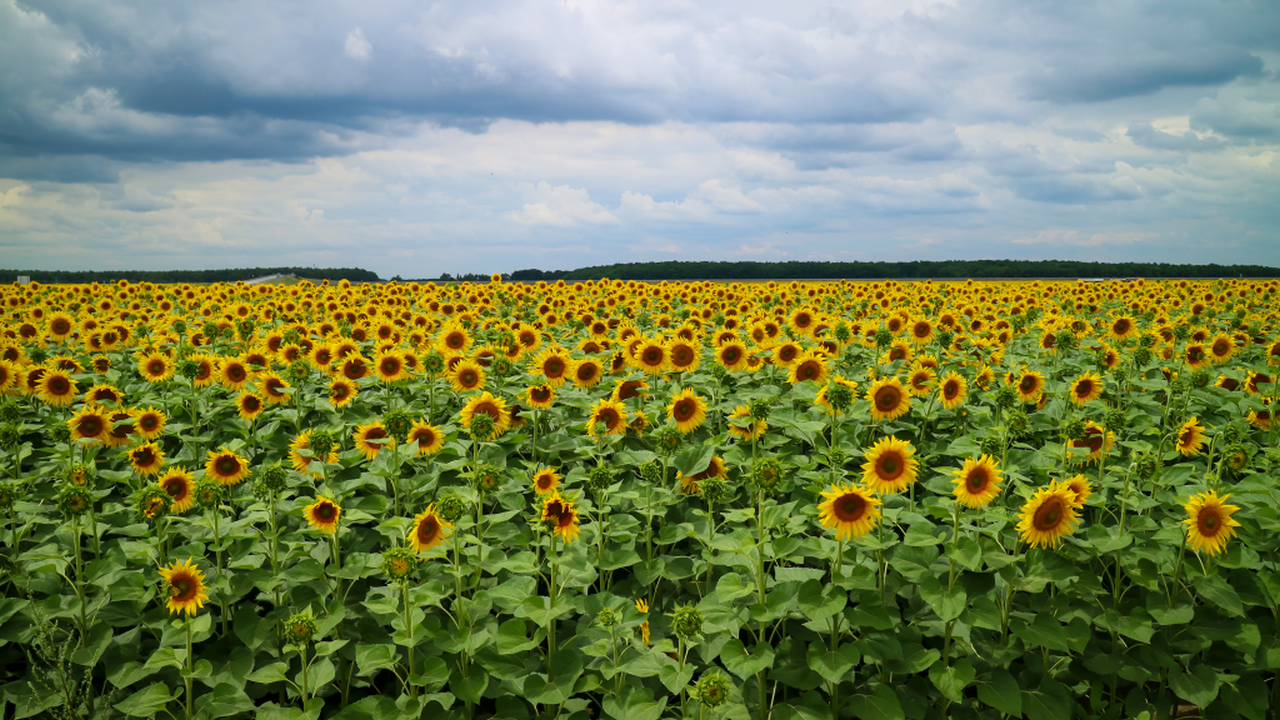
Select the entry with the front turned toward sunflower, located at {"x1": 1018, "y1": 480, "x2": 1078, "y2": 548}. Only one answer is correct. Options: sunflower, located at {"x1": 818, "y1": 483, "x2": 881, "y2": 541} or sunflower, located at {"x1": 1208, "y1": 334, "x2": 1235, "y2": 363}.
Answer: sunflower, located at {"x1": 1208, "y1": 334, "x2": 1235, "y2": 363}

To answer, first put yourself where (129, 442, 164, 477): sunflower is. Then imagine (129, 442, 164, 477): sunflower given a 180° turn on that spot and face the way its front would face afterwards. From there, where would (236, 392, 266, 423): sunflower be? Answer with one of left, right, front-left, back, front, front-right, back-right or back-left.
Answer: front-right

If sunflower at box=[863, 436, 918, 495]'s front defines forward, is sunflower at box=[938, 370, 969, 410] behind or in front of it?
behind

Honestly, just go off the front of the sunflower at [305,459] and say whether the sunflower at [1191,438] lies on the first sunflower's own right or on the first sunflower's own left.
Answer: on the first sunflower's own left

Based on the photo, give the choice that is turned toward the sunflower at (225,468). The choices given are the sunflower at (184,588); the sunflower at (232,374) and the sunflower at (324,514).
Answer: the sunflower at (232,374)

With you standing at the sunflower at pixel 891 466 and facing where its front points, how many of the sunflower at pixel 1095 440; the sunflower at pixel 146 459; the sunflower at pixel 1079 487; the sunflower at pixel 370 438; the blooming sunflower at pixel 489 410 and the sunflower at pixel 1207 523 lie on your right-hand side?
3

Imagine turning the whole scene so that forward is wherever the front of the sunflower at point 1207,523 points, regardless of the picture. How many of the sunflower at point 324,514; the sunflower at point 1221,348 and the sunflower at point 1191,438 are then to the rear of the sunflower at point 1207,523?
2

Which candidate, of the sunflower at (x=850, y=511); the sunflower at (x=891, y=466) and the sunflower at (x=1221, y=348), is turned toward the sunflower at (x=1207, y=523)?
the sunflower at (x=1221, y=348)
